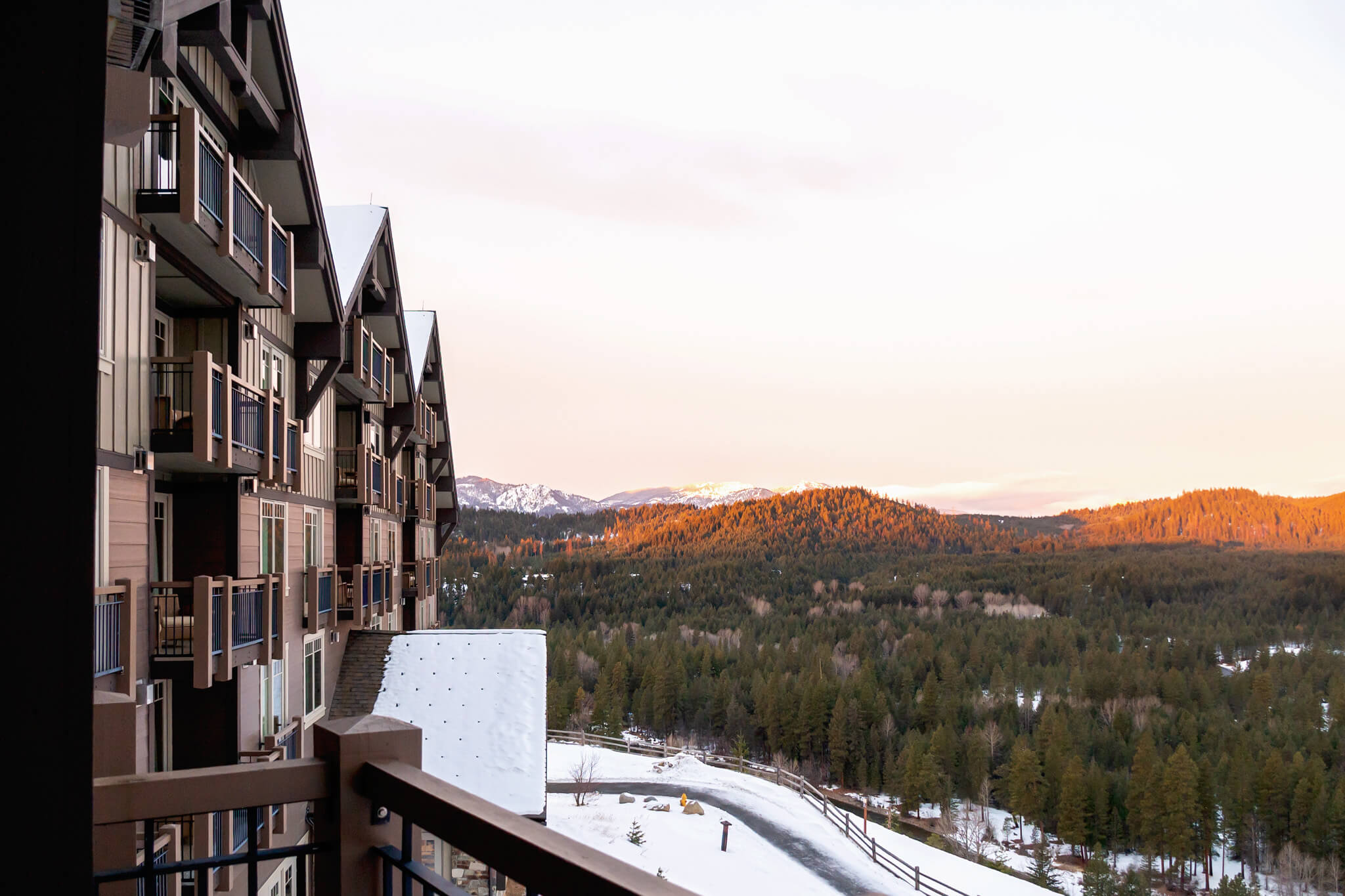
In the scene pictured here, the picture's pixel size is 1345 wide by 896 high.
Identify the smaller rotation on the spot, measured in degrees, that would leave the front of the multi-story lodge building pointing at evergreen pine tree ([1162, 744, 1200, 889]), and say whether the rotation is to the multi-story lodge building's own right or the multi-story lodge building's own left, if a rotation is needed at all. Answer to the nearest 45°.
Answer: approximately 45° to the multi-story lodge building's own left

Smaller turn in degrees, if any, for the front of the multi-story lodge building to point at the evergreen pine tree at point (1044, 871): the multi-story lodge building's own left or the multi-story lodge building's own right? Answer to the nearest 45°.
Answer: approximately 45° to the multi-story lodge building's own left

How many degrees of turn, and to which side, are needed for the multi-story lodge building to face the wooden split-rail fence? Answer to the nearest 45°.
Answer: approximately 45° to its left

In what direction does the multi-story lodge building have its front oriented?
to the viewer's right
